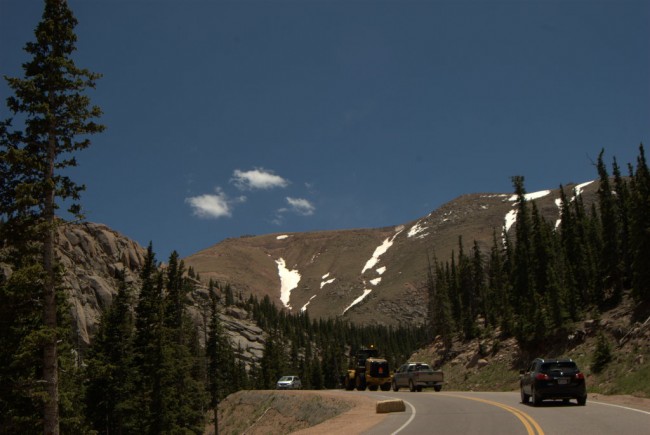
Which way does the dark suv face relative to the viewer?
away from the camera

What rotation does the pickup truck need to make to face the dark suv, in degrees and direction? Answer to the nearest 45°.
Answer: approximately 135° to its left

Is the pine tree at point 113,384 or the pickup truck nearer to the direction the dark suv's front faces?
the pickup truck

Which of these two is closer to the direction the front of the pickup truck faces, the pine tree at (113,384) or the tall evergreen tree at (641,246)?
the pine tree

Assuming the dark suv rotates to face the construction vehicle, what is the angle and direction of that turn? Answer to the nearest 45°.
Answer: approximately 45° to its left

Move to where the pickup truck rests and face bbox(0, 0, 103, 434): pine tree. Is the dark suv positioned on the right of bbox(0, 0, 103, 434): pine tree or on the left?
left

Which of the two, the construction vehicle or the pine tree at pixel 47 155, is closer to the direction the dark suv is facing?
the construction vehicle

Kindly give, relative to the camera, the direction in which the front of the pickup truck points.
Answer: facing away from the viewer and to the left of the viewer

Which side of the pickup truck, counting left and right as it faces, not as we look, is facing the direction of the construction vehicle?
front
